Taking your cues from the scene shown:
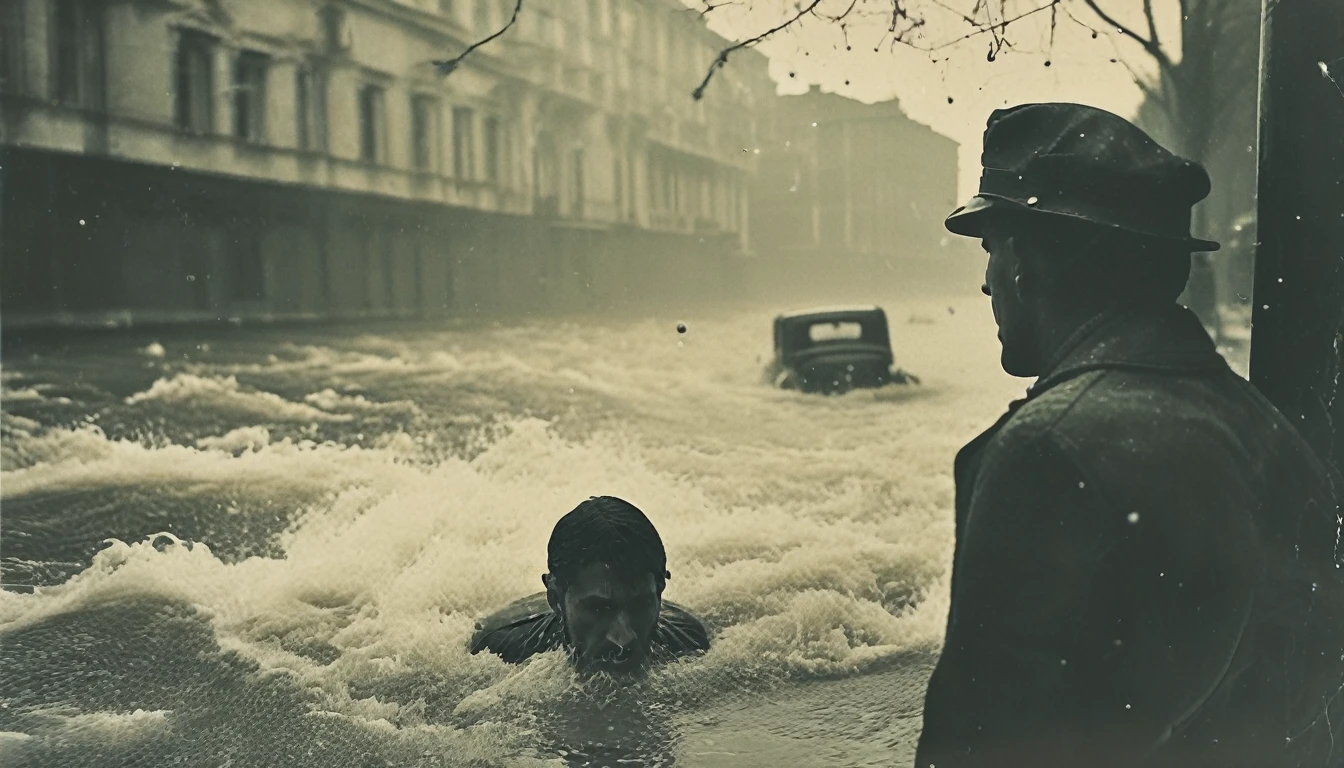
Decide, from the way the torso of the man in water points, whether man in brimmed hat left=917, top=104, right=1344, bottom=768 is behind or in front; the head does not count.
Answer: in front

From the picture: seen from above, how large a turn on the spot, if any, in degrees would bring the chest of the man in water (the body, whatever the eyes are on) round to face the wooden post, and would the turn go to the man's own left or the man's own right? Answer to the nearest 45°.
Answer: approximately 45° to the man's own left

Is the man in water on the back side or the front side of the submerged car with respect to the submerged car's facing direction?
on the back side

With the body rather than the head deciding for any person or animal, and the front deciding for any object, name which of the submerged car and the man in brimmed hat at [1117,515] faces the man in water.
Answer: the man in brimmed hat

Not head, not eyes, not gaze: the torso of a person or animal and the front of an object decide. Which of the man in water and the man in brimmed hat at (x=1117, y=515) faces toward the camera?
the man in water

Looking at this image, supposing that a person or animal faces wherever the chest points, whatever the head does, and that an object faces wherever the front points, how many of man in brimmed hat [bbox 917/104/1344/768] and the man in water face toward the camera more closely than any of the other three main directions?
1

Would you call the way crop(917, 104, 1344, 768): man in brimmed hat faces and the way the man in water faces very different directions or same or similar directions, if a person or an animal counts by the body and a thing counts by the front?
very different directions

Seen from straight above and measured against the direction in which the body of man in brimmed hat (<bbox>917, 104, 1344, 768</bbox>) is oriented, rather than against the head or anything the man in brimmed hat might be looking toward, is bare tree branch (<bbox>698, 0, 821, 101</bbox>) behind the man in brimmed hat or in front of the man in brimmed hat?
in front

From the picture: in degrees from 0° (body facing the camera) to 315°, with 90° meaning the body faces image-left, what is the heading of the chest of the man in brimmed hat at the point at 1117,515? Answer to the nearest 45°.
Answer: approximately 135°

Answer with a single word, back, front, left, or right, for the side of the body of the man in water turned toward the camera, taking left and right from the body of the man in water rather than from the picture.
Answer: front

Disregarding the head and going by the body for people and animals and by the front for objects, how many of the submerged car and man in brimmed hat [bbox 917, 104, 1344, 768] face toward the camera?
0

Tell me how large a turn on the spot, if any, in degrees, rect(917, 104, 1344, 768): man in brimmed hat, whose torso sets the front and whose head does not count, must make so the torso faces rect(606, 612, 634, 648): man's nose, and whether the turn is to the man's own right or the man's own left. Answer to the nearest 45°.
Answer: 0° — they already face it

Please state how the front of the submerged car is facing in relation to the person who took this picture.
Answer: facing away from the viewer

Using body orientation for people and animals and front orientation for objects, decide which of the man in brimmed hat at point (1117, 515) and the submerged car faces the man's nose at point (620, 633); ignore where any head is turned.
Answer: the man in brimmed hat

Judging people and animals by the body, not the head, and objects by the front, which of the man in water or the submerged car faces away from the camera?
the submerged car

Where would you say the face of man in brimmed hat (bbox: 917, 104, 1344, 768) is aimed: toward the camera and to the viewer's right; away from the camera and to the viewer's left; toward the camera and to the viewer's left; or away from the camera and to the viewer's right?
away from the camera and to the viewer's left
